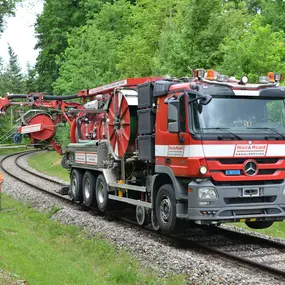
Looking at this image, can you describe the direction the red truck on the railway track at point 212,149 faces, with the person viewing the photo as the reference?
facing the viewer and to the right of the viewer

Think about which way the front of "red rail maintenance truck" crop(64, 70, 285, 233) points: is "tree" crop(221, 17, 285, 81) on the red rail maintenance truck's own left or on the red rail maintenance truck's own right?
on the red rail maintenance truck's own left
